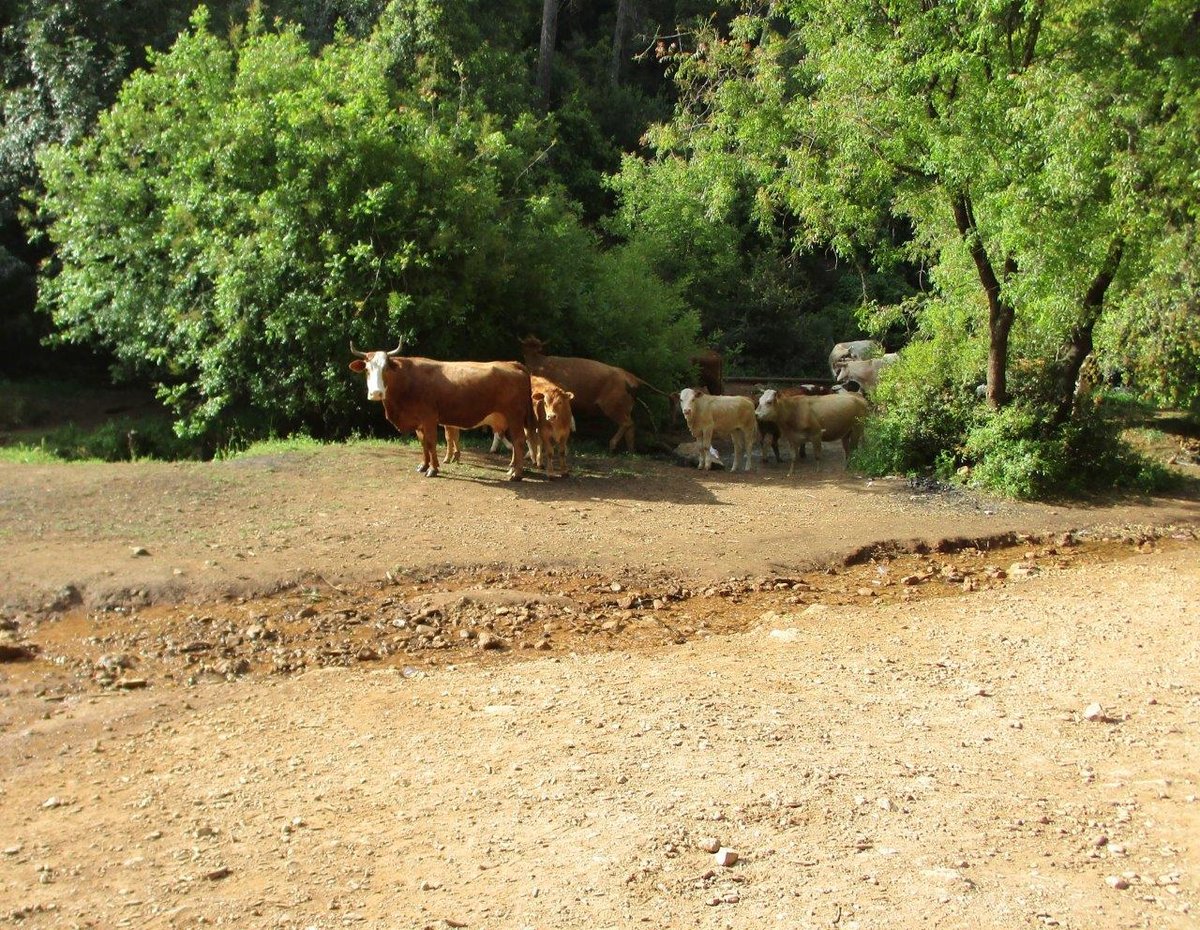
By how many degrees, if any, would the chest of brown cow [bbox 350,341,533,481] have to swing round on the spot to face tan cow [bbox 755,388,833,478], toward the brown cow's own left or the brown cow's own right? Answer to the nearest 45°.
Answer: approximately 135° to the brown cow's own right

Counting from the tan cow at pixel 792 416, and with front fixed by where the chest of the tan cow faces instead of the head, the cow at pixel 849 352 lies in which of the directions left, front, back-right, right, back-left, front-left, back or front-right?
back-right

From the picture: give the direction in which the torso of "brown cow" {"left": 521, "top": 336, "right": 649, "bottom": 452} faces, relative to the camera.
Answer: to the viewer's left

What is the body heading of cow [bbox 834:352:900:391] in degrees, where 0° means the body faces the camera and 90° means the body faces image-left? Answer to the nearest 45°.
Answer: approximately 90°

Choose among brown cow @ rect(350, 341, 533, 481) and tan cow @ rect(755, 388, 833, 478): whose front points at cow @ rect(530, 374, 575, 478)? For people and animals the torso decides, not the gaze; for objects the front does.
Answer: the tan cow

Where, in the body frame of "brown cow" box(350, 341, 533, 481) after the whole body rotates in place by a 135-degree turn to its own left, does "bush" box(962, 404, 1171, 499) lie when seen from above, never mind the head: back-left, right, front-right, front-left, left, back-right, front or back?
front-left

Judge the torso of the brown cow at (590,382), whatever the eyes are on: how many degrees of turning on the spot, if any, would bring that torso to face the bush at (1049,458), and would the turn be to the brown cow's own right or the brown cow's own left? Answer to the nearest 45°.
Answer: approximately 180°

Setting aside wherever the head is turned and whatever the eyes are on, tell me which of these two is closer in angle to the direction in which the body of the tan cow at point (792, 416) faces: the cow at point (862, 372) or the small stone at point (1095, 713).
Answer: the small stone

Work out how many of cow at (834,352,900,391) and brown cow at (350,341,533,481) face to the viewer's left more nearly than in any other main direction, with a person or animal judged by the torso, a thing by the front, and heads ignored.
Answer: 2

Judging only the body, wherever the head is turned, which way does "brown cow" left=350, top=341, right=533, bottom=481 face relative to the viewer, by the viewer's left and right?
facing to the left of the viewer

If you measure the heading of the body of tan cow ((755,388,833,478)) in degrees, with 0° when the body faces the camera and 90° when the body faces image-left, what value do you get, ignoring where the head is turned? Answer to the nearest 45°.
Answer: approximately 45°
